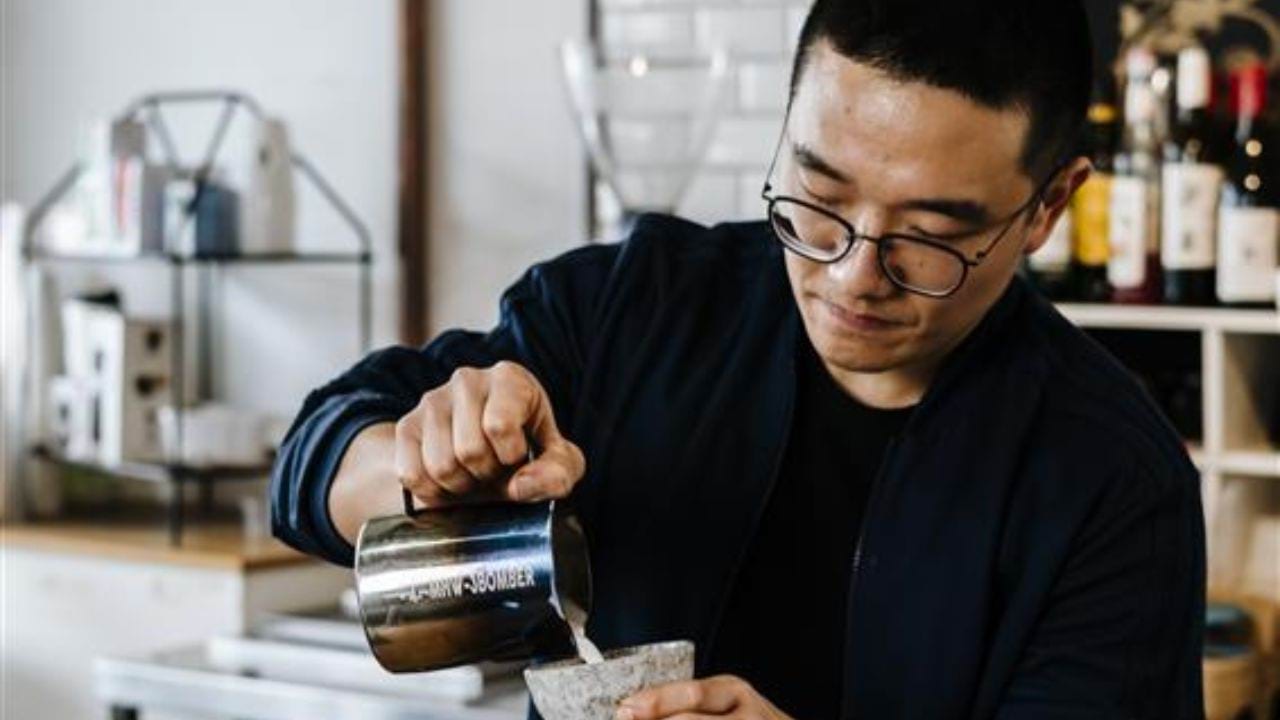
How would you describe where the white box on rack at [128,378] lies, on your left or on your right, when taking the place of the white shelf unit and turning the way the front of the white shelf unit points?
on your right

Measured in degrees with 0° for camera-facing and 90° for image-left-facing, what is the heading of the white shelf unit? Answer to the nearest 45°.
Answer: approximately 0°

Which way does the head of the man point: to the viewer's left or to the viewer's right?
to the viewer's left

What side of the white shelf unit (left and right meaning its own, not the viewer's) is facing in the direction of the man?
front
